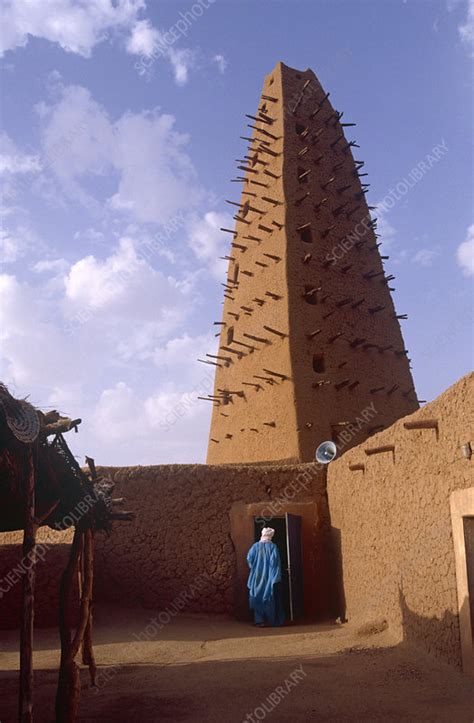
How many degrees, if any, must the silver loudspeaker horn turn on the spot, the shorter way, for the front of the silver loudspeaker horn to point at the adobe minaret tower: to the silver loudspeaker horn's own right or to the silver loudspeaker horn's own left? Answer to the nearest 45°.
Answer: approximately 180°

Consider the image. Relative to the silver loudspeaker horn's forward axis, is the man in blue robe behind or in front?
in front

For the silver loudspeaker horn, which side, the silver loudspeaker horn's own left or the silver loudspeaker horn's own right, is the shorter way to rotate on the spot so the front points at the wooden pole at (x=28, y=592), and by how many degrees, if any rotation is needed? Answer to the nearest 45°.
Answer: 0° — it already faces it

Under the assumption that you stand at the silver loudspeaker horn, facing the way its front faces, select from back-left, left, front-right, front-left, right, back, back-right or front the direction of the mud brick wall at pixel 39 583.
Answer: front-right

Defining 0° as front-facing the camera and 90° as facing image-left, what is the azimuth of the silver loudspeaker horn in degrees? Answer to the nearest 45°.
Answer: approximately 0°
